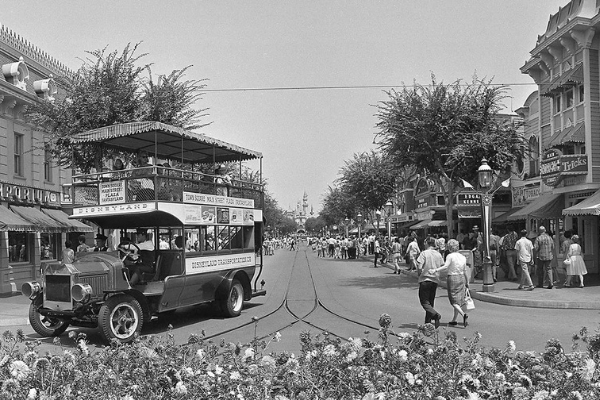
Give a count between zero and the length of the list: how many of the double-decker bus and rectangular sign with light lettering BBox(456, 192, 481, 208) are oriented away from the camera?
0

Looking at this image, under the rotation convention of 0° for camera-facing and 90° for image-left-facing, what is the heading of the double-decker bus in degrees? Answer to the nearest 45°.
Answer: approximately 45°

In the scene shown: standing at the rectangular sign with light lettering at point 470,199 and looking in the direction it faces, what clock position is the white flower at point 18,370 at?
The white flower is roughly at 12 o'clock from the rectangular sign with light lettering.

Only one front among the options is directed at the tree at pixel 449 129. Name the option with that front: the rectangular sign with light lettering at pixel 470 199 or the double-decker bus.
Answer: the rectangular sign with light lettering

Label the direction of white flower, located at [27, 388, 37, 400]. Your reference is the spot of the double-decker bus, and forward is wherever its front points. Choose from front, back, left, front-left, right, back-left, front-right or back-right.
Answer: front-left

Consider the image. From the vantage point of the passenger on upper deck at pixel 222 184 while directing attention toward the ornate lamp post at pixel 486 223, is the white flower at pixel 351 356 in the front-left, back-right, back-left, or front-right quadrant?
back-right

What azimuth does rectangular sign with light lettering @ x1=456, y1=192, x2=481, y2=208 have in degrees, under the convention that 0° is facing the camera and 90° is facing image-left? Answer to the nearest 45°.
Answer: approximately 0°

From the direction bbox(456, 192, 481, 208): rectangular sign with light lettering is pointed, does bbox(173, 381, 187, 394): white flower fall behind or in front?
in front

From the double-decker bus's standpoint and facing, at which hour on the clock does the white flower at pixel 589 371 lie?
The white flower is roughly at 10 o'clock from the double-decker bus.

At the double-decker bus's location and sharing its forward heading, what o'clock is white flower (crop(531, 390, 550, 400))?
The white flower is roughly at 10 o'clock from the double-decker bus.

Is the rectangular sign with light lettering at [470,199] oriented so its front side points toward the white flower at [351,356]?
yes

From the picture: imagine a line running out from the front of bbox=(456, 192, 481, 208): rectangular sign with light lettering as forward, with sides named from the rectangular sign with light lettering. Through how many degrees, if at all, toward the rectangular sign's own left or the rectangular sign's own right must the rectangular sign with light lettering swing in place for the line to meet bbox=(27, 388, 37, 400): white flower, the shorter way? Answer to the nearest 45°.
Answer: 0° — it already faces it

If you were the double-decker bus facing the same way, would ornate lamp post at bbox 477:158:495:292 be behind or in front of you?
behind
